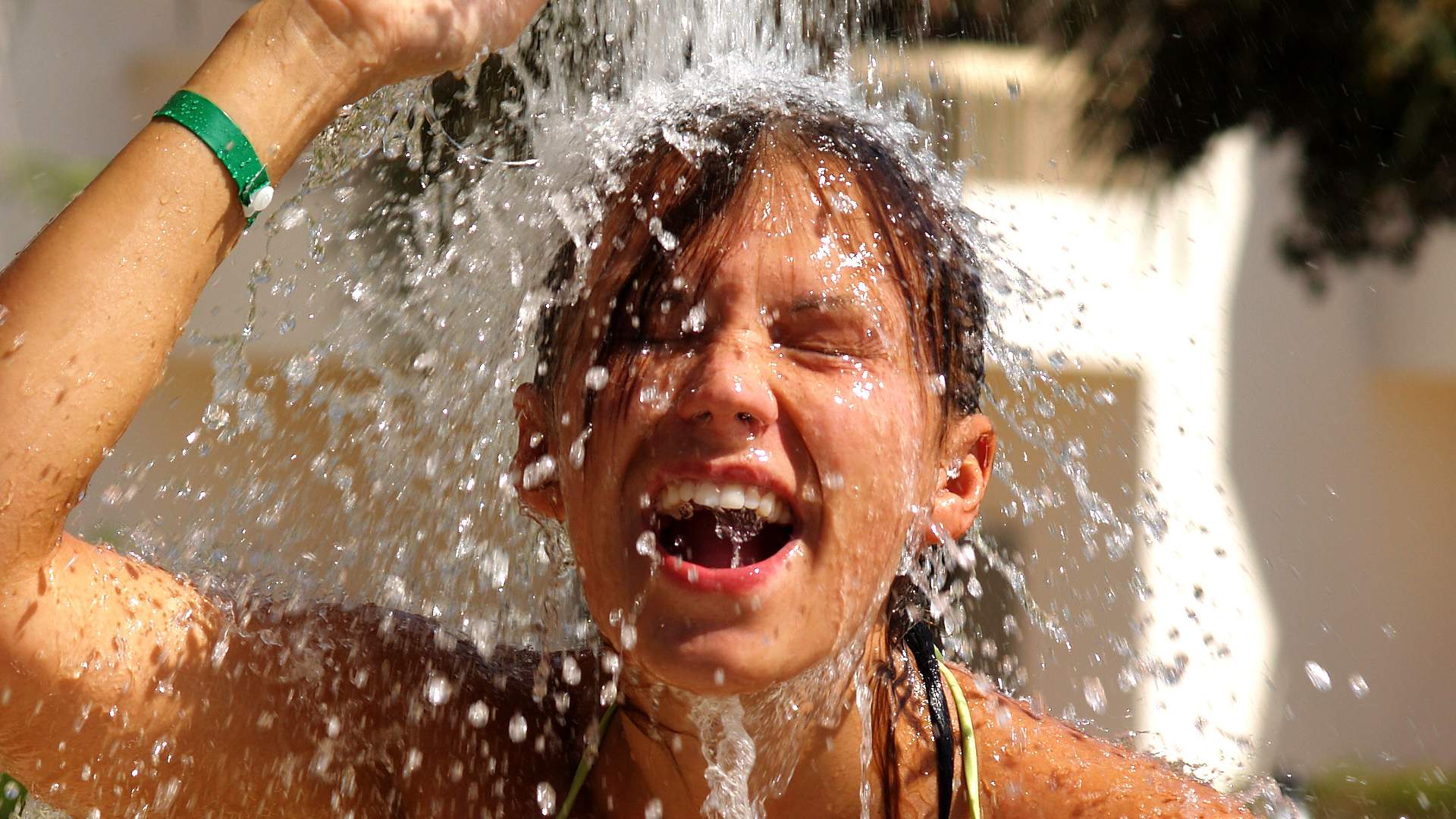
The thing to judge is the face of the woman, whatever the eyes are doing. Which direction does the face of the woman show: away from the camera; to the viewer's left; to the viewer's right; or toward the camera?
toward the camera

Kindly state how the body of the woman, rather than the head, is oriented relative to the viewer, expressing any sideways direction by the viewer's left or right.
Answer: facing the viewer
